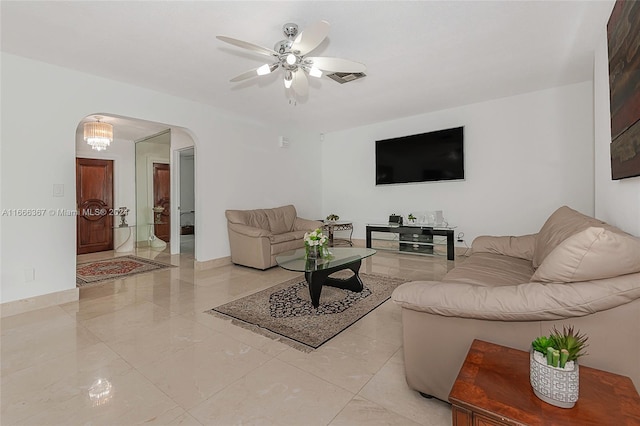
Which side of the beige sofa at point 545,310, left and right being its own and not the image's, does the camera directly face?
left

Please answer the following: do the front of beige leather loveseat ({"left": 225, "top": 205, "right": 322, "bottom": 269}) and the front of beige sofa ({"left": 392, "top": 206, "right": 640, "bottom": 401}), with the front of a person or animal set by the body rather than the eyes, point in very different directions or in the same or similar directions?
very different directions

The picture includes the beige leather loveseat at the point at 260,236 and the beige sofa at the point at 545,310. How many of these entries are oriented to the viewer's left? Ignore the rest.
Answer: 1

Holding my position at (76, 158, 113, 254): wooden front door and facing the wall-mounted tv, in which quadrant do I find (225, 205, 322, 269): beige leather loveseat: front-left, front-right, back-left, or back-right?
front-right

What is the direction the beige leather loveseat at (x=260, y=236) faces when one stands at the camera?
facing the viewer and to the right of the viewer

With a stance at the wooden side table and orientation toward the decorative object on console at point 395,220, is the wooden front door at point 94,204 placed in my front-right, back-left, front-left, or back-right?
front-left

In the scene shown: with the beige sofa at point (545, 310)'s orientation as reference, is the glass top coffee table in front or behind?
in front

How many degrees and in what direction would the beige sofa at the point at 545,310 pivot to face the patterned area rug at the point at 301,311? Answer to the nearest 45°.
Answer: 0° — it already faces it

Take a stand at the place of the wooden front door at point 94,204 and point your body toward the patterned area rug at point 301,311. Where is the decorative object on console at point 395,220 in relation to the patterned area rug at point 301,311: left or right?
left

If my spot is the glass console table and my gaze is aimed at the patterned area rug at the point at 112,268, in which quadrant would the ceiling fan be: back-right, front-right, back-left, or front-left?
front-left

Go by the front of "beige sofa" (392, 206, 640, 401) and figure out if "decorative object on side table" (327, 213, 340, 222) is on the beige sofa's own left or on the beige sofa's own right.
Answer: on the beige sofa's own right

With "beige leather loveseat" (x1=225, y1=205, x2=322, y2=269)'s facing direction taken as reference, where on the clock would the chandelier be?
The chandelier is roughly at 5 o'clock from the beige leather loveseat.
